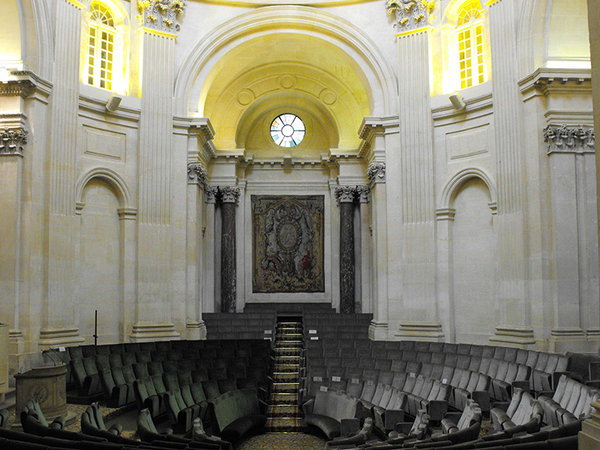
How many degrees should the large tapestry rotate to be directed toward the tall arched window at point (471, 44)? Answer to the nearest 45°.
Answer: approximately 45° to its left

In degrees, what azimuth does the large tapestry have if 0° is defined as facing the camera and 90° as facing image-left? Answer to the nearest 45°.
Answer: approximately 0°

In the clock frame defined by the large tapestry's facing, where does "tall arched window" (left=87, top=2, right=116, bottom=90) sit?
The tall arched window is roughly at 1 o'clock from the large tapestry.

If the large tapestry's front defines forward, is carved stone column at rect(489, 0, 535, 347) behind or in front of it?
in front

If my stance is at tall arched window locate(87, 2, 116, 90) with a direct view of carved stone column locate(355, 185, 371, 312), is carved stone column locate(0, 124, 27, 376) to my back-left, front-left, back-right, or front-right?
back-right

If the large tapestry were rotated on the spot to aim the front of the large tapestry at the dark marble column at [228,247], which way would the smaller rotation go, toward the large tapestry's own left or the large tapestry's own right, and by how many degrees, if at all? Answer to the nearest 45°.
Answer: approximately 45° to the large tapestry's own right

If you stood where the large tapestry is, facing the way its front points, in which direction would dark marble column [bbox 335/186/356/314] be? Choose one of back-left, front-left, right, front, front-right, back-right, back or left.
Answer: front-left

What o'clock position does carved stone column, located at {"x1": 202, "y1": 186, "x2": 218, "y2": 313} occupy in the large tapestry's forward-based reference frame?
The carved stone column is roughly at 2 o'clock from the large tapestry.
